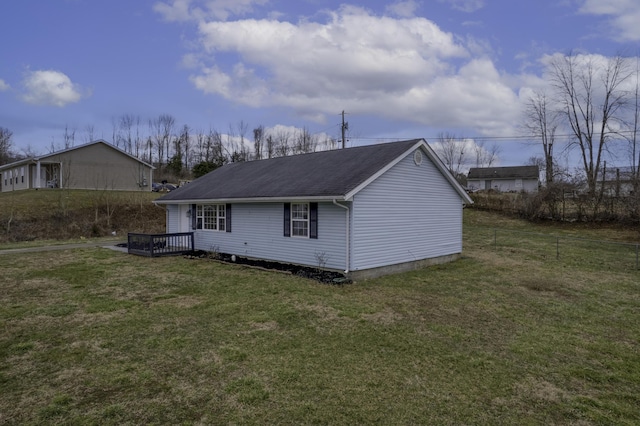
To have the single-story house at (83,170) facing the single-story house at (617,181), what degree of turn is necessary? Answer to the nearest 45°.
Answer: approximately 90° to its left

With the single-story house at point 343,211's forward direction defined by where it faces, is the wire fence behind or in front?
behind

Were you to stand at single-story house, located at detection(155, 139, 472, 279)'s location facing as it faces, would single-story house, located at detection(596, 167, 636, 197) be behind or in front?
behind

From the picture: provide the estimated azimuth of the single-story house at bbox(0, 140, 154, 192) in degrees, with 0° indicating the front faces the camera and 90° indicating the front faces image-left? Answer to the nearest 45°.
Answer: approximately 45°

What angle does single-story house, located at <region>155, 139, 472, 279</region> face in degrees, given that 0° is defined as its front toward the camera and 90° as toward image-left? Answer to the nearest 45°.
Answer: approximately 45°

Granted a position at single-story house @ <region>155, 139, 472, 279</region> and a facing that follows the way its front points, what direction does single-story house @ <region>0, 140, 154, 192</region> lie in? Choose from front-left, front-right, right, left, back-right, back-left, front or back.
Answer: right

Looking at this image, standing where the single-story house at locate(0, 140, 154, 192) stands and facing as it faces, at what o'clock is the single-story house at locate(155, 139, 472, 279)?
the single-story house at locate(155, 139, 472, 279) is roughly at 10 o'clock from the single-story house at locate(0, 140, 154, 192).

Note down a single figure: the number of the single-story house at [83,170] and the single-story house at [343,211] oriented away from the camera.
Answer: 0
